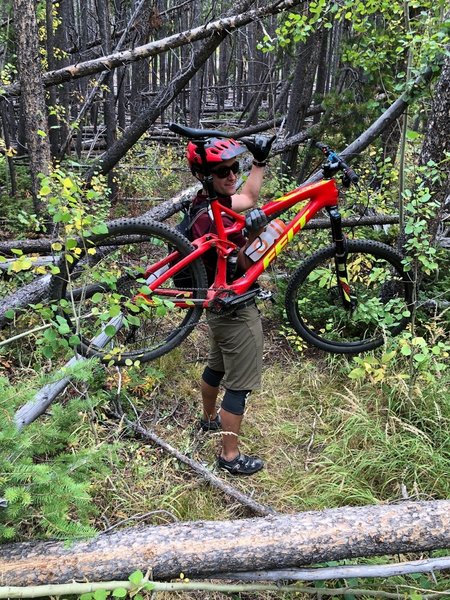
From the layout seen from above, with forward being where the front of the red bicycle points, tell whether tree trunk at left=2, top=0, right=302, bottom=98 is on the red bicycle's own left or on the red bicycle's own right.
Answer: on the red bicycle's own left

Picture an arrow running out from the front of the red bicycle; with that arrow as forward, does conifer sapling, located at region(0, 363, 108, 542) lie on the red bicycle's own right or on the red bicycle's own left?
on the red bicycle's own right

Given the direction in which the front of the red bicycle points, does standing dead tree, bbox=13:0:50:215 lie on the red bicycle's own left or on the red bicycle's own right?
on the red bicycle's own left

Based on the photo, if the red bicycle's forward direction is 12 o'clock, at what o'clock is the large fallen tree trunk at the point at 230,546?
The large fallen tree trunk is roughly at 3 o'clock from the red bicycle.

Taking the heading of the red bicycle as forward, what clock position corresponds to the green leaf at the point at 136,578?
The green leaf is roughly at 3 o'clock from the red bicycle.

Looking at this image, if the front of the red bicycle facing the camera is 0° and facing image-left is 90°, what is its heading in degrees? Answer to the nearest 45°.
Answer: approximately 270°

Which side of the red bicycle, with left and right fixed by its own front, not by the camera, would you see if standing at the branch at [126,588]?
right

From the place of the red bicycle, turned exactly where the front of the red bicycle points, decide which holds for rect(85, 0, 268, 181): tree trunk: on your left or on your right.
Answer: on your left

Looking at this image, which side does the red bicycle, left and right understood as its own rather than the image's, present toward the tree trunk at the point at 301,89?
left
